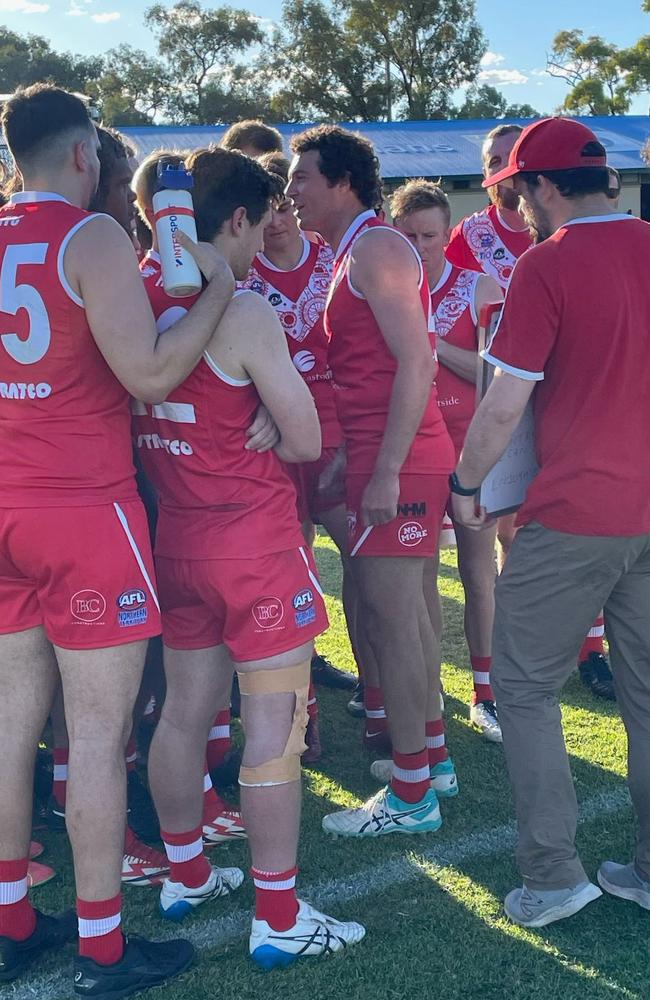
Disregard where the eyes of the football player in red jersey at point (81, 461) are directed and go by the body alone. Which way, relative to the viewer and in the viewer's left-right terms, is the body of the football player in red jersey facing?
facing away from the viewer and to the right of the viewer

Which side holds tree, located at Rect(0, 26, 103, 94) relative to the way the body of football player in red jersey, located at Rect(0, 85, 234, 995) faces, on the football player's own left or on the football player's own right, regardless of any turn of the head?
on the football player's own left

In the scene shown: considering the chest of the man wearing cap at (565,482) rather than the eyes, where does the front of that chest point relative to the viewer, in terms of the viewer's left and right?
facing away from the viewer and to the left of the viewer

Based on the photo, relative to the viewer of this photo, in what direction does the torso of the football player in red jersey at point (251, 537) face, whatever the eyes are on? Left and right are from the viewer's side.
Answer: facing away from the viewer and to the right of the viewer

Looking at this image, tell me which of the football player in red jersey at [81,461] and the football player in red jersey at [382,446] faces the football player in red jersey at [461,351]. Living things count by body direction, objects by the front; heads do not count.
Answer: the football player in red jersey at [81,461]

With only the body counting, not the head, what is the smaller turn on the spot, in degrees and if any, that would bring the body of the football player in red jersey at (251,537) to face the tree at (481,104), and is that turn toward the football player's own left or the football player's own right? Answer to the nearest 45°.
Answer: approximately 45° to the football player's own left

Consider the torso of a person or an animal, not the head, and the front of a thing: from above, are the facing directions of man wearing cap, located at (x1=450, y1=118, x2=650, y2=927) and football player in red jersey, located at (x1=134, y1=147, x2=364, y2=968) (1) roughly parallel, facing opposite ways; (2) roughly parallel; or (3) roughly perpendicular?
roughly perpendicular

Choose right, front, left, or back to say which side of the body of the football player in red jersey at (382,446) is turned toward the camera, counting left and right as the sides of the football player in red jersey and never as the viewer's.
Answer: left

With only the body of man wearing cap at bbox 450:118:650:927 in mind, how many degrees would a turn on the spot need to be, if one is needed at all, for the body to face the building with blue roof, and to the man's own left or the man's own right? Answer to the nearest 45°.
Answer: approximately 45° to the man's own right

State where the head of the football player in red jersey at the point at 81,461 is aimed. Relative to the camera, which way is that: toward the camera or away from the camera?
away from the camera

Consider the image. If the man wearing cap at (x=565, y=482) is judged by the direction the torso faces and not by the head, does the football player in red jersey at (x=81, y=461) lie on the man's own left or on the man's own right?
on the man's own left

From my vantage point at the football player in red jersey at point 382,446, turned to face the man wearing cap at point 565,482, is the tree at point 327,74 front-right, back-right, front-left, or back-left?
back-left
